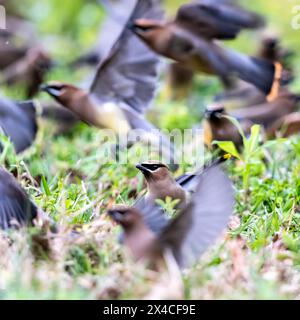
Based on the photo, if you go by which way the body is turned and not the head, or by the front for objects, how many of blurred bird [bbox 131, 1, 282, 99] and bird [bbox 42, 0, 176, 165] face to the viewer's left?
2

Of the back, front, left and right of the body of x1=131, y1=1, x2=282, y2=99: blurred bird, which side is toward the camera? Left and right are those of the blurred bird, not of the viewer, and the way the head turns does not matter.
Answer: left

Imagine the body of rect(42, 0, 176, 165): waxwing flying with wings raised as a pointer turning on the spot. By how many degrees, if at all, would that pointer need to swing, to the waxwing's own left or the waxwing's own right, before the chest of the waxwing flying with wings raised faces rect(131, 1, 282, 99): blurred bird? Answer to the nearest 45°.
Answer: approximately 135° to the waxwing's own right

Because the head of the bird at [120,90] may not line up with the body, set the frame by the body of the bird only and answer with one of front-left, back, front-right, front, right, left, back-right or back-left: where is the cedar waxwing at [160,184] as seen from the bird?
left

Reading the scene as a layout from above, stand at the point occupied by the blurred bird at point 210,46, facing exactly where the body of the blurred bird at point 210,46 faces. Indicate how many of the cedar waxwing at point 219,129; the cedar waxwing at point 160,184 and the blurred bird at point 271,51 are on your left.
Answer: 2

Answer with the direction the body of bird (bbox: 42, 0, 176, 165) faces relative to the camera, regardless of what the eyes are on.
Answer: to the viewer's left

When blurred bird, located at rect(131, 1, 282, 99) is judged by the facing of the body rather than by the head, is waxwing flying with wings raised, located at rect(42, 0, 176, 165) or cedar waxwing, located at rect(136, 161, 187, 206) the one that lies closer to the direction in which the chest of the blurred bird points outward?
the waxwing flying with wings raised

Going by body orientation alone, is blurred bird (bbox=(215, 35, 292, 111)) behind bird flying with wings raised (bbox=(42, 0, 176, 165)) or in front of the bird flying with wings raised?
behind

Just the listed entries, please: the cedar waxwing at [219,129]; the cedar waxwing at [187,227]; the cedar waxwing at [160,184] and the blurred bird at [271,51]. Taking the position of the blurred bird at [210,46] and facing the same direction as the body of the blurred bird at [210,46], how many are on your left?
3

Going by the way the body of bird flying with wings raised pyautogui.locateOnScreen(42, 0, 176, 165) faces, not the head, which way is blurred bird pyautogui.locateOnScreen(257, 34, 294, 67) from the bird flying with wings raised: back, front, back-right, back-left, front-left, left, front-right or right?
back-right
